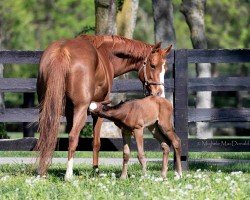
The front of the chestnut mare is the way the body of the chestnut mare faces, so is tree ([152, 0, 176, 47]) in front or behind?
in front

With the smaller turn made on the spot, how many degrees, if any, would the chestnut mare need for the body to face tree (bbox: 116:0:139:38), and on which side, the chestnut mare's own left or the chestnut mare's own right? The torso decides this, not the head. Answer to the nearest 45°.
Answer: approximately 45° to the chestnut mare's own left

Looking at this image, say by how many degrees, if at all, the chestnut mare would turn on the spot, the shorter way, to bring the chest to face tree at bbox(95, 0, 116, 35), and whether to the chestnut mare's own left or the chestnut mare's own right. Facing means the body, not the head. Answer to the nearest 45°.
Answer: approximately 45° to the chestnut mare's own left

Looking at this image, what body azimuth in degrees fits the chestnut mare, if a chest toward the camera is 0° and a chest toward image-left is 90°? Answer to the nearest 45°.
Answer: approximately 225°
